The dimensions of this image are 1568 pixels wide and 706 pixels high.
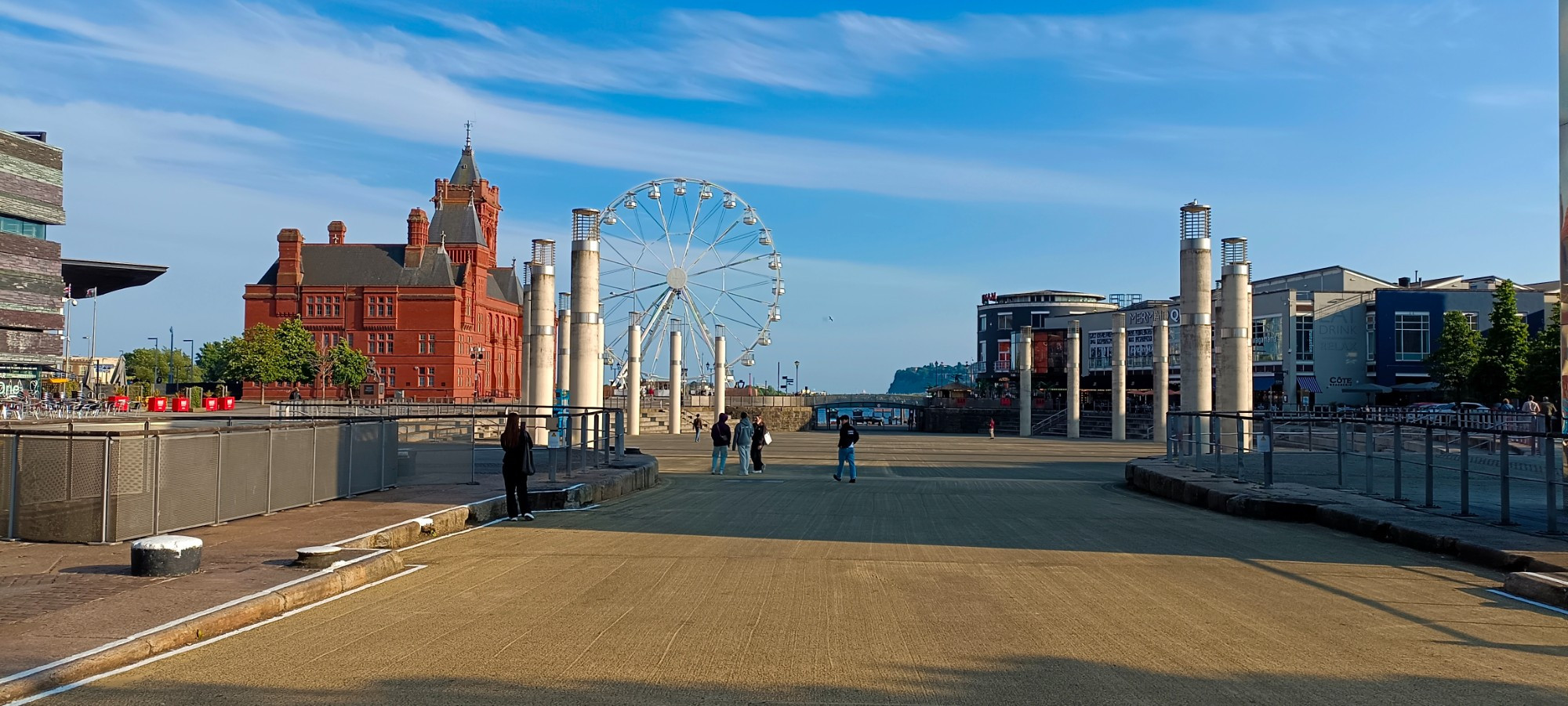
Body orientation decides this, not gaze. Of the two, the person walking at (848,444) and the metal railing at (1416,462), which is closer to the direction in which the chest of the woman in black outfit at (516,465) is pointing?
the person walking

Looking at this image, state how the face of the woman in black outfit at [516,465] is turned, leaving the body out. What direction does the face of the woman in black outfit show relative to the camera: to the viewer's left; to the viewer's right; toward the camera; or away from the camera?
away from the camera

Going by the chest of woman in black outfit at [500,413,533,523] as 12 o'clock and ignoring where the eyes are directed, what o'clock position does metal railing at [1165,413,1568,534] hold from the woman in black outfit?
The metal railing is roughly at 3 o'clock from the woman in black outfit.

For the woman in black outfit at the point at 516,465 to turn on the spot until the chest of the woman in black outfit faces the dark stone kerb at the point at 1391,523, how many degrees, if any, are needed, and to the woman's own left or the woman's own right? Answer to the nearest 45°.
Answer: approximately 90° to the woman's own right

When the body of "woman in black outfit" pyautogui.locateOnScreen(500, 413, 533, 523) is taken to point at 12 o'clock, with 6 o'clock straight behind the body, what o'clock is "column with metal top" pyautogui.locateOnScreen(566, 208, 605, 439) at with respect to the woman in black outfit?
The column with metal top is roughly at 12 o'clock from the woman in black outfit.

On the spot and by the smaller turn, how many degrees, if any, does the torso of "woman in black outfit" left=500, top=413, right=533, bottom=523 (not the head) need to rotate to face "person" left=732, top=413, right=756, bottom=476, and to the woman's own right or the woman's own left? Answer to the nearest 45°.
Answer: approximately 45° to the woman's own right

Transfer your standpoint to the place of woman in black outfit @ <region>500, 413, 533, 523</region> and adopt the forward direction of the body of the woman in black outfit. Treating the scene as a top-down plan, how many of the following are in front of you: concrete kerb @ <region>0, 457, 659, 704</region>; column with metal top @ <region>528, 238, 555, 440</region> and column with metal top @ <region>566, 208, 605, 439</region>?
2

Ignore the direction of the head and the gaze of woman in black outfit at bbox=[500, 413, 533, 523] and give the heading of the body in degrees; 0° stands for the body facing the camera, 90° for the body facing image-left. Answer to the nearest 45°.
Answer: approximately 180°

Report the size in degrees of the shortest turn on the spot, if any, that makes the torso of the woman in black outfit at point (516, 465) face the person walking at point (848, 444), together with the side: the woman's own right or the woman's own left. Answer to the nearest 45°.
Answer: approximately 45° to the woman's own right
